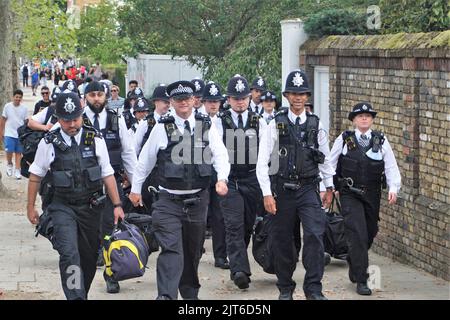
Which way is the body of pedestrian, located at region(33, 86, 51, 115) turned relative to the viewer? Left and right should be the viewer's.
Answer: facing the viewer

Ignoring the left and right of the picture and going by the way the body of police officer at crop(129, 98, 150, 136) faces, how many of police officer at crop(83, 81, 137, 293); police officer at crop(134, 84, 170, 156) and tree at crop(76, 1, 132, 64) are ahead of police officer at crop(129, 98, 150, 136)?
2

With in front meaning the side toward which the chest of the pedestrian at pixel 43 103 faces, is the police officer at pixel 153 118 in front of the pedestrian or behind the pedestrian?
in front

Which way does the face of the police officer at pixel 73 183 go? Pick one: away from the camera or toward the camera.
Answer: toward the camera

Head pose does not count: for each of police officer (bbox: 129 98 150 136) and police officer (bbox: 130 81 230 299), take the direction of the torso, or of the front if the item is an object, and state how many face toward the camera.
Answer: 2

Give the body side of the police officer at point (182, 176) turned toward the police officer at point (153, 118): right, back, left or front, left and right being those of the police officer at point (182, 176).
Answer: back

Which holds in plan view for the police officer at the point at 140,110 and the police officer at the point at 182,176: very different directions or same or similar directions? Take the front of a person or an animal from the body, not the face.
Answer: same or similar directions

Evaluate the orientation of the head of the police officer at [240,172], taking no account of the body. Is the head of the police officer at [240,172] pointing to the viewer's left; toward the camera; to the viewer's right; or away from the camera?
toward the camera

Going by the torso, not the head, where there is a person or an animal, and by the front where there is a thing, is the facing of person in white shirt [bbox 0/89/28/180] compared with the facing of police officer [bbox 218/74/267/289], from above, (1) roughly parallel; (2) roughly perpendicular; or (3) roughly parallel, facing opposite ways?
roughly parallel

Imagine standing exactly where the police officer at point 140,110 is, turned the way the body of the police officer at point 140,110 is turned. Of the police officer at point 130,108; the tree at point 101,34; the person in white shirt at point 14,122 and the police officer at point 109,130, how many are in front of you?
1

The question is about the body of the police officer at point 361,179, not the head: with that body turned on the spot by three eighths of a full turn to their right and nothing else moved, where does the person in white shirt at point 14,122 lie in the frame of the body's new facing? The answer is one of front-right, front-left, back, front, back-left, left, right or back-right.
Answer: front

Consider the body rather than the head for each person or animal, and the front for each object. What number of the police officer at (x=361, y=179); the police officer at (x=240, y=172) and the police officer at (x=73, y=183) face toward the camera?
3

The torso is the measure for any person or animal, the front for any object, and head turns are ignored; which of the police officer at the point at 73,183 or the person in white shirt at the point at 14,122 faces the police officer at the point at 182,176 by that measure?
the person in white shirt

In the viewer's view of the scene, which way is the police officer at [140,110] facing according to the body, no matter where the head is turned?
toward the camera

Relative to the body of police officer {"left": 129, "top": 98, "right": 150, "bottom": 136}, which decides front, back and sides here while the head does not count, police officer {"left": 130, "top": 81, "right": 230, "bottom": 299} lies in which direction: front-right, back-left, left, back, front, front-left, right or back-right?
front

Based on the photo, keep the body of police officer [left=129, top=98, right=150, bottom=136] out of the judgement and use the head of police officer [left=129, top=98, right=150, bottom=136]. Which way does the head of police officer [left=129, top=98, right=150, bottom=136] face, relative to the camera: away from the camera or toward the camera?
toward the camera

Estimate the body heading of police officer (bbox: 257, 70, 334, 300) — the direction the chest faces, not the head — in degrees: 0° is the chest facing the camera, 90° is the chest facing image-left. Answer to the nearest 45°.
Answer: approximately 0°

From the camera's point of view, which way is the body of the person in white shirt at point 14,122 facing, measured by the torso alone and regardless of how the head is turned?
toward the camera
